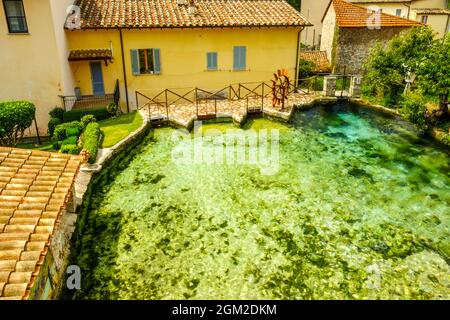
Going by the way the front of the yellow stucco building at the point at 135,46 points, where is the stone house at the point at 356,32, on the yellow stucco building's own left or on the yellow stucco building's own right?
on the yellow stucco building's own left

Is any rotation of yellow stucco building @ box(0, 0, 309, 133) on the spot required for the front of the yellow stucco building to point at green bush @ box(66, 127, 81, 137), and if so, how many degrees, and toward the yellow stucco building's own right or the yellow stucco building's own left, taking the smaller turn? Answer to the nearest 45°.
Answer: approximately 45° to the yellow stucco building's own right

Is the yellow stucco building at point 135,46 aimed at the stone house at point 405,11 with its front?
no

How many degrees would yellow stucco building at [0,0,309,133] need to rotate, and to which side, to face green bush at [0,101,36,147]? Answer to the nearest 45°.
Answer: approximately 45° to its right

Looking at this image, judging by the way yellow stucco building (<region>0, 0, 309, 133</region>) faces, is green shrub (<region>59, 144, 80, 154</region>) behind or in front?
in front

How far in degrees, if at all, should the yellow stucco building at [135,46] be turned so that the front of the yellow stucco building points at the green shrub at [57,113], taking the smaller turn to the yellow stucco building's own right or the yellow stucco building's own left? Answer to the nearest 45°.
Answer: approximately 45° to the yellow stucco building's own right

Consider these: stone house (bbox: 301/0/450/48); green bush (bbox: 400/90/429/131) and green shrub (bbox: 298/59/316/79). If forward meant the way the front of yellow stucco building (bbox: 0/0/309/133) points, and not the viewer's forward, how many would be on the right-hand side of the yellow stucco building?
0

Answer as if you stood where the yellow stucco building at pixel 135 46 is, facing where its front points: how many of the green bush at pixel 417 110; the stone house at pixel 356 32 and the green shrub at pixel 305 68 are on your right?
0

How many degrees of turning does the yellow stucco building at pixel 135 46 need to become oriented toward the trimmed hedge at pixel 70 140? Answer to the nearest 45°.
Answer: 0° — it already faces it

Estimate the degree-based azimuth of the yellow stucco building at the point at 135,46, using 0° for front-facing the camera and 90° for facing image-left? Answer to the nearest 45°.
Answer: approximately 0°

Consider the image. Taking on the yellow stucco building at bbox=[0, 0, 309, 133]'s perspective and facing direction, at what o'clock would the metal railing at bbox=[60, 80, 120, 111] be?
The metal railing is roughly at 2 o'clock from the yellow stucco building.

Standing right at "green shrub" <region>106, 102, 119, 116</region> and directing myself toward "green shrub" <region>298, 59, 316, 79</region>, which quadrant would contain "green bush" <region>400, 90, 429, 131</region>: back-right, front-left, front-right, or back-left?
front-right

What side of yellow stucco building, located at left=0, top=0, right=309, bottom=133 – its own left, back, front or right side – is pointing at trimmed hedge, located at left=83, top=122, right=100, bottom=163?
front
